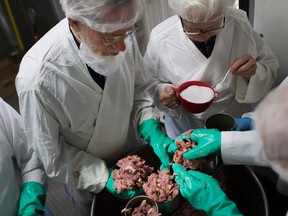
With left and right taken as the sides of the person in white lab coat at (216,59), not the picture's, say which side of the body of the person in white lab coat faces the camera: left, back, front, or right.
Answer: front

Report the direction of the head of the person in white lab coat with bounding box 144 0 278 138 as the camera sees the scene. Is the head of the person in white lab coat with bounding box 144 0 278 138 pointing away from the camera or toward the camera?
toward the camera

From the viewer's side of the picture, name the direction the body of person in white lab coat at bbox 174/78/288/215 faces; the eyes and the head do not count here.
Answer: to the viewer's left

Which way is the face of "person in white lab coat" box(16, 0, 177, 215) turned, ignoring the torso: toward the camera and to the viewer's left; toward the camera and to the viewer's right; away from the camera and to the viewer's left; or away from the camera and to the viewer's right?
toward the camera and to the viewer's right

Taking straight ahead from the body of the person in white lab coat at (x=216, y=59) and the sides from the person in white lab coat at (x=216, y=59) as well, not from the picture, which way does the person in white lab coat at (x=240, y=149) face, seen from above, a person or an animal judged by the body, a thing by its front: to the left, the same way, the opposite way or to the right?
to the right

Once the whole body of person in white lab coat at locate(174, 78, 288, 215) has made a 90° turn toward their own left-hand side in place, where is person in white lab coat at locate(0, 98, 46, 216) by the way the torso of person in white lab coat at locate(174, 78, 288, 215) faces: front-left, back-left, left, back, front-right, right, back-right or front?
right
